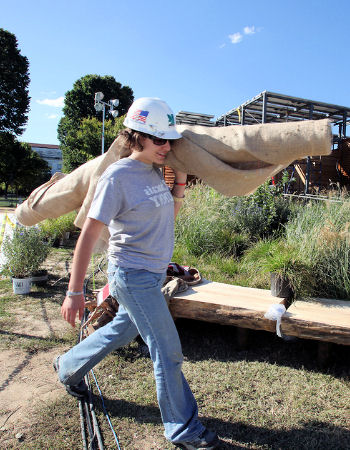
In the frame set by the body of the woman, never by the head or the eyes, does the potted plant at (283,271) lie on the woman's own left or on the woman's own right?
on the woman's own left

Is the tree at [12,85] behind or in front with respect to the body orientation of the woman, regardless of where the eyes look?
behind

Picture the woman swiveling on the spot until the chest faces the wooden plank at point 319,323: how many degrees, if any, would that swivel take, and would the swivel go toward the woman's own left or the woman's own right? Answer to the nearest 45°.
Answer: approximately 90° to the woman's own left
